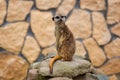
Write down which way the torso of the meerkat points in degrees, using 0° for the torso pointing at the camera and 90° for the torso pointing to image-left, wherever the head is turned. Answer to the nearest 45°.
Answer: approximately 45°
